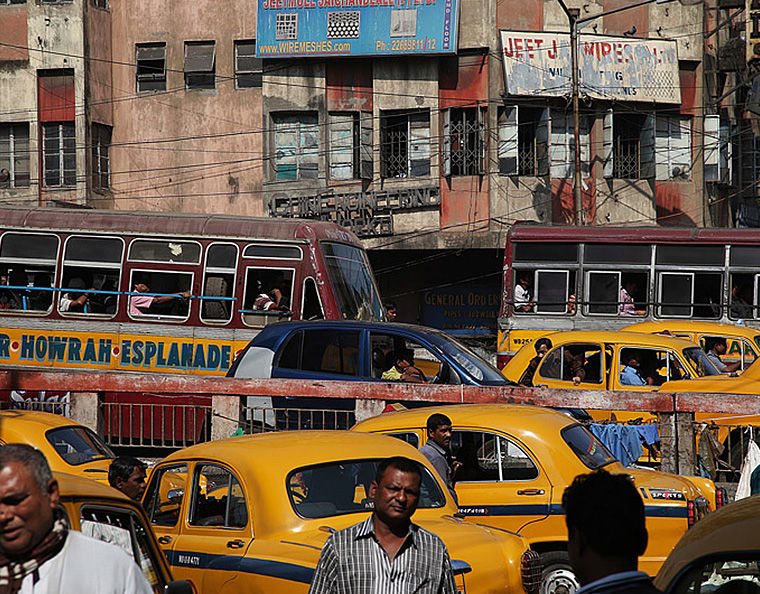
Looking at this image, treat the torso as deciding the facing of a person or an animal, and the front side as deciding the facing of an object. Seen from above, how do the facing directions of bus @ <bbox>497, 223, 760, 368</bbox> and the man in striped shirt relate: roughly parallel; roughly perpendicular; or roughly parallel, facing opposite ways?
roughly perpendicular

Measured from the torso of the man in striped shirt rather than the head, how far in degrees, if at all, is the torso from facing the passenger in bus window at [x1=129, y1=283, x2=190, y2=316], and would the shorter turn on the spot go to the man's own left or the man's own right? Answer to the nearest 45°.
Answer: approximately 180°

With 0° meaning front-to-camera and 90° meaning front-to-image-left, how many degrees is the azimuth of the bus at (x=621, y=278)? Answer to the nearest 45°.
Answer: approximately 270°

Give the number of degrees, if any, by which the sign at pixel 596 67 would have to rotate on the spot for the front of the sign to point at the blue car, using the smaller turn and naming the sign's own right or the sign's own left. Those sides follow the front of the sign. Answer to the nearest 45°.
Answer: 0° — it already faces it

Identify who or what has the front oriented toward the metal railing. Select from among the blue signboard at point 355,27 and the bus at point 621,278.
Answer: the blue signboard

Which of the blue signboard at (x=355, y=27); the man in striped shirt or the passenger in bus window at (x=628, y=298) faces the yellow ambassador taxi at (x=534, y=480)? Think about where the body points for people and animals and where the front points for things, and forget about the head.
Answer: the blue signboard

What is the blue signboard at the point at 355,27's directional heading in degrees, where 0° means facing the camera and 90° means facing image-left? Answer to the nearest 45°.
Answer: approximately 0°
